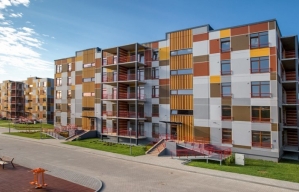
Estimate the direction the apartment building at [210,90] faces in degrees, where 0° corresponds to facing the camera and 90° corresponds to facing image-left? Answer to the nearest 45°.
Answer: approximately 45°
